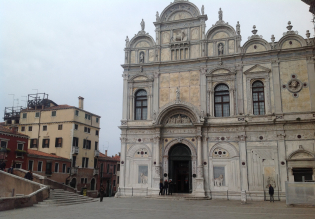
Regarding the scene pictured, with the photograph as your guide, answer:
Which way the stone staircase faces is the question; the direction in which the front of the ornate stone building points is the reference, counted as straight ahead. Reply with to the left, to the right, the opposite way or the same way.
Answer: to the left

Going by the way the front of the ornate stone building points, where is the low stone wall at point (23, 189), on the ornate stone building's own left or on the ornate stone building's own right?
on the ornate stone building's own right

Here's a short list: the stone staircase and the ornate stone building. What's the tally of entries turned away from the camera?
0

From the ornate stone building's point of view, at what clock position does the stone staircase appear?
The stone staircase is roughly at 2 o'clock from the ornate stone building.

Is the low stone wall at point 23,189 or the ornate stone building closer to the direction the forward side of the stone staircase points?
the ornate stone building
